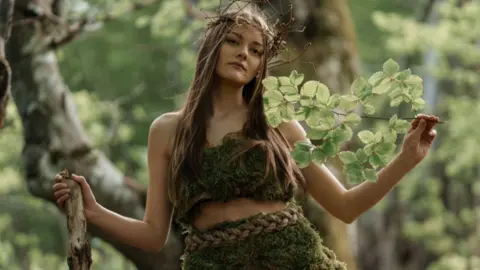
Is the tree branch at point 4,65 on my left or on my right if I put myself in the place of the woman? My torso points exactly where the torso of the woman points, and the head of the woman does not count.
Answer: on my right

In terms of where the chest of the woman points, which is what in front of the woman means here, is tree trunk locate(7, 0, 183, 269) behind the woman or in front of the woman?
behind

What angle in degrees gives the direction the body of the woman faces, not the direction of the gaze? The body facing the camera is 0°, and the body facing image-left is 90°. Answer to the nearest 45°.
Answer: approximately 0°
